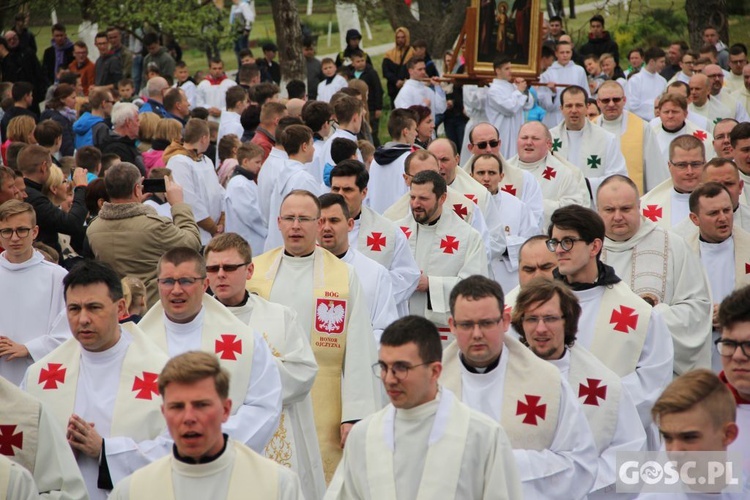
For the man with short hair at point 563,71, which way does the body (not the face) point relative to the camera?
toward the camera

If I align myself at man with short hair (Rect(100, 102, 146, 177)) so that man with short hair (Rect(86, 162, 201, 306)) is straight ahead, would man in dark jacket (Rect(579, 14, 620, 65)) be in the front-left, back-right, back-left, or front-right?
back-left

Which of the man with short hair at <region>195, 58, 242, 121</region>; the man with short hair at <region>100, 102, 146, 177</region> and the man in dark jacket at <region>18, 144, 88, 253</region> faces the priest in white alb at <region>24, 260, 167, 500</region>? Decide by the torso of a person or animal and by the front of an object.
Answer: the man with short hair at <region>195, 58, 242, 121</region>

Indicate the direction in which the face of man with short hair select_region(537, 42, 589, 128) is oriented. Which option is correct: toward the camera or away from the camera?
toward the camera

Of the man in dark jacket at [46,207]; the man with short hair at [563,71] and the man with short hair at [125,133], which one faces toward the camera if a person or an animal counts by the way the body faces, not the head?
the man with short hair at [563,71]

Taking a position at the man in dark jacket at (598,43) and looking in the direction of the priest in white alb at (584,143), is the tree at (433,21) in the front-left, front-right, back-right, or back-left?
back-right

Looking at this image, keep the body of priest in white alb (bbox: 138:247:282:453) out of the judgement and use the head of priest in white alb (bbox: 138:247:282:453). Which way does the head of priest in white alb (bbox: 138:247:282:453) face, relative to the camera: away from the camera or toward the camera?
toward the camera

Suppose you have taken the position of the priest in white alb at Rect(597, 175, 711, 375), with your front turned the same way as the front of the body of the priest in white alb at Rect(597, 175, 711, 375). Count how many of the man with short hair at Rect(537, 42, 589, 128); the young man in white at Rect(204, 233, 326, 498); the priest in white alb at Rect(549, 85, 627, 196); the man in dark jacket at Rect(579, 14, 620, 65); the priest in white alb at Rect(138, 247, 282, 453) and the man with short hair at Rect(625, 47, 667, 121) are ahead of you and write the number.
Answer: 2

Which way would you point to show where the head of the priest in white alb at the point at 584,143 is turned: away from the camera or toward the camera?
toward the camera

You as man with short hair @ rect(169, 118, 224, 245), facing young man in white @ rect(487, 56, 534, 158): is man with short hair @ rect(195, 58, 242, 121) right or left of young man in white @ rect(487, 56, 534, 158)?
left

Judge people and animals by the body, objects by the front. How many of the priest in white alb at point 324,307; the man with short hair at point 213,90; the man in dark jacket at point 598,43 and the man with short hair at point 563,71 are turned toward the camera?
4

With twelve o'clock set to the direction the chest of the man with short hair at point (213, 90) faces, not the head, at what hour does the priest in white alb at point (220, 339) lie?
The priest in white alb is roughly at 12 o'clock from the man with short hair.

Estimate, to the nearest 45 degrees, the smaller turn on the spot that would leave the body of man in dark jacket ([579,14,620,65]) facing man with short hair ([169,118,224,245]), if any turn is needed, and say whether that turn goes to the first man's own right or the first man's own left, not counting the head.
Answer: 0° — they already face them

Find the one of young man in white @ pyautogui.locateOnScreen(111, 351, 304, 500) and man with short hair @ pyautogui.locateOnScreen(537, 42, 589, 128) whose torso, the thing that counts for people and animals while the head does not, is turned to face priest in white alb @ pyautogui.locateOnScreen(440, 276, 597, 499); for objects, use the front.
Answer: the man with short hair

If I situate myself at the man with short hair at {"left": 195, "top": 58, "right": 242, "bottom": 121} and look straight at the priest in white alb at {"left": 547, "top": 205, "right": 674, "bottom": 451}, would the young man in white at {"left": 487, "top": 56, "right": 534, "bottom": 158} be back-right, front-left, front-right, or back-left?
front-left

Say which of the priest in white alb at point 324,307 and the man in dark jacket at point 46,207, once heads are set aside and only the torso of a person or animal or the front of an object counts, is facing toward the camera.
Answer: the priest in white alb

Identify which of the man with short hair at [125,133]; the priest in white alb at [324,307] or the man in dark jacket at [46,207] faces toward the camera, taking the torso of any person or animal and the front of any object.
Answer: the priest in white alb

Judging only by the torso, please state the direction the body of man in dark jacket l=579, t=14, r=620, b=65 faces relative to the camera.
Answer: toward the camera

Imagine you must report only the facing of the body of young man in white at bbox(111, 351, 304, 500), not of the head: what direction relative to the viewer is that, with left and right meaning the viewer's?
facing the viewer

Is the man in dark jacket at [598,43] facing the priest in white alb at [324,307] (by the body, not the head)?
yes
